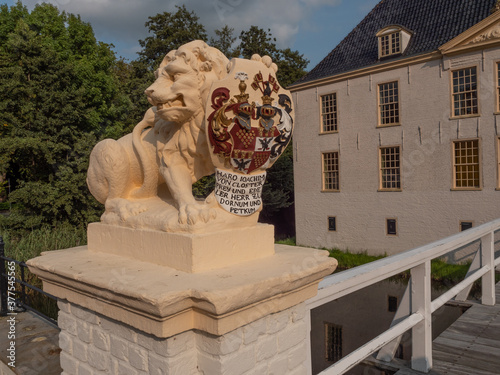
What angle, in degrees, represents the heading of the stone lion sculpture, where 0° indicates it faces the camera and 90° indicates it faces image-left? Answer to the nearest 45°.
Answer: approximately 315°

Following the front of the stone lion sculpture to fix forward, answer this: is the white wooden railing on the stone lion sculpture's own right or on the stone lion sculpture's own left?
on the stone lion sculpture's own left

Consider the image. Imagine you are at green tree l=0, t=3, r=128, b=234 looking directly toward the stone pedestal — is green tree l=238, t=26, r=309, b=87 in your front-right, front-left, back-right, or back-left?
back-left

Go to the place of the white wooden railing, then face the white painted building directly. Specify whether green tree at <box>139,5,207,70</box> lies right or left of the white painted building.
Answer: left

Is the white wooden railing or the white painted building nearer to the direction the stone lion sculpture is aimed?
the white wooden railing

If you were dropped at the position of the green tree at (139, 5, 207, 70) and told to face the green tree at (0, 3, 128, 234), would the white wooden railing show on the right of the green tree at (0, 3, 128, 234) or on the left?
left

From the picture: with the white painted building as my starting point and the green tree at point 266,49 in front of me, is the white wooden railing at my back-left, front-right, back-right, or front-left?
back-left
